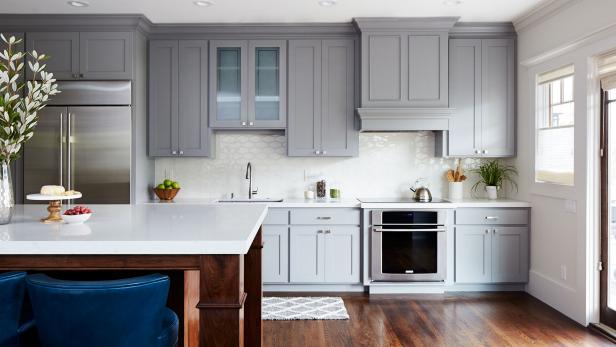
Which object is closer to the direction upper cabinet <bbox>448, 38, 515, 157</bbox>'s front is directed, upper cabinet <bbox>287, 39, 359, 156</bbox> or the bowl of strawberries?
the bowl of strawberries

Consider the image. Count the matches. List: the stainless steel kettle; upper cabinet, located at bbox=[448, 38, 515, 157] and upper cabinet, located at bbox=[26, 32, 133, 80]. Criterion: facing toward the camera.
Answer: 2

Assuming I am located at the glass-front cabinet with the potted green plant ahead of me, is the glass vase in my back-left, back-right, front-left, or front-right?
back-right

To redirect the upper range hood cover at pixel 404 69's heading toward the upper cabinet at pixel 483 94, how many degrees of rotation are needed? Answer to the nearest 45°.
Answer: approximately 90° to its left

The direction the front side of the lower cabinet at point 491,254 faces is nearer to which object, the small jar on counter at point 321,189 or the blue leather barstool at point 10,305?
the blue leather barstool

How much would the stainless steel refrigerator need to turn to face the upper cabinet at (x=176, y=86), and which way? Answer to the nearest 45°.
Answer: approximately 90° to its left

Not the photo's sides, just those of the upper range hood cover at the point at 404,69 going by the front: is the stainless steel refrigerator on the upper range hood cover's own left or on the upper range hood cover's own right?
on the upper range hood cover's own right

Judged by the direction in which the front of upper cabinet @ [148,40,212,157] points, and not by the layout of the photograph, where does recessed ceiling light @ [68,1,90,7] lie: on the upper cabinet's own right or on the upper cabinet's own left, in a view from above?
on the upper cabinet's own right

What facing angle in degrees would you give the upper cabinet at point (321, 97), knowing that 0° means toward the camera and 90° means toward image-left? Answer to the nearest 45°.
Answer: approximately 0°
